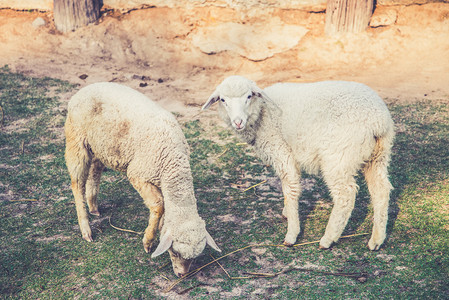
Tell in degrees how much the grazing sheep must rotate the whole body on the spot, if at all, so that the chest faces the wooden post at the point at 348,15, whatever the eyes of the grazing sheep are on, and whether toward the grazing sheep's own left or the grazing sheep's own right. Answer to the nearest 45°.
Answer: approximately 90° to the grazing sheep's own left

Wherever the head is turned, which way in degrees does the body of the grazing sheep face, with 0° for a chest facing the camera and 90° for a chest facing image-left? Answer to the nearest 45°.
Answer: approximately 315°

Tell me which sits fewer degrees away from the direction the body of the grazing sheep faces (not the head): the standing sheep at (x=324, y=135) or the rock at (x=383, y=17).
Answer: the standing sheep

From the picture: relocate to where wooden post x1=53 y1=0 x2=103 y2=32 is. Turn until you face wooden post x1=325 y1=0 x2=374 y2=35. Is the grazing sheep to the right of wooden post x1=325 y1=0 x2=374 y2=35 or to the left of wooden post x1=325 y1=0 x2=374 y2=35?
right

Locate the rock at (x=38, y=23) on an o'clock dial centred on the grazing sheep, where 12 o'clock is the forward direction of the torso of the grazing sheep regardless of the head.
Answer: The rock is roughly at 7 o'clock from the grazing sheep.

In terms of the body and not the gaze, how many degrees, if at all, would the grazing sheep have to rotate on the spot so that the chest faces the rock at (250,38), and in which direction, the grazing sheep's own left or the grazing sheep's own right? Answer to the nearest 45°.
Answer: approximately 90° to the grazing sheep's own left

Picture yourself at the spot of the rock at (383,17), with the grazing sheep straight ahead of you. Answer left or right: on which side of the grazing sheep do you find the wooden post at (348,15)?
right

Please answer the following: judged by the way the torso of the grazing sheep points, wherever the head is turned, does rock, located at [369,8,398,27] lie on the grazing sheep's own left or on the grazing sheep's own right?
on the grazing sheep's own left

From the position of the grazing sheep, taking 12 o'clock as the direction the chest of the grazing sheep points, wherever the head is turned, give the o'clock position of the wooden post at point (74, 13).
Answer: The wooden post is roughly at 7 o'clock from the grazing sheep.
